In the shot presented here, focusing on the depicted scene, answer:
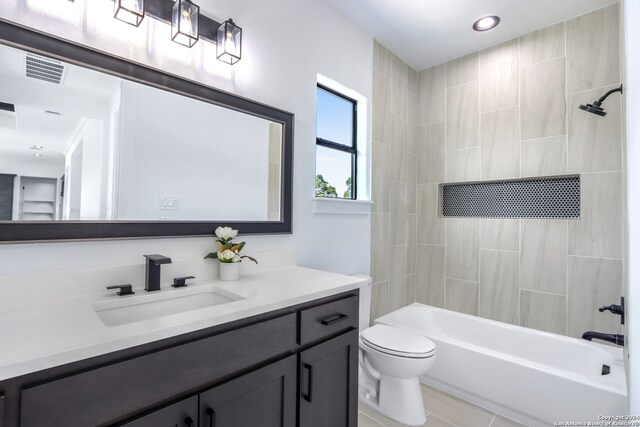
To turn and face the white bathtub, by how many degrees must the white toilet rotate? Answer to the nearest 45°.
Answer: approximately 45° to its left

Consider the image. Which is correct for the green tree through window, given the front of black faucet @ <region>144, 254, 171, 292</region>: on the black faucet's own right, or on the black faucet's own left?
on the black faucet's own left

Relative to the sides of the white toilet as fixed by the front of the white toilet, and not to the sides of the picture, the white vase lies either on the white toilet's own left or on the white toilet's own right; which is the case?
on the white toilet's own right

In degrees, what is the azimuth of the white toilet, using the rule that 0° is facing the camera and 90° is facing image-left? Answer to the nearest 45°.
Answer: approximately 315°

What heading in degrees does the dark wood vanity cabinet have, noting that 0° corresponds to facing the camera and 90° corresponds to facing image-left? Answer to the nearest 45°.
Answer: approximately 315°
